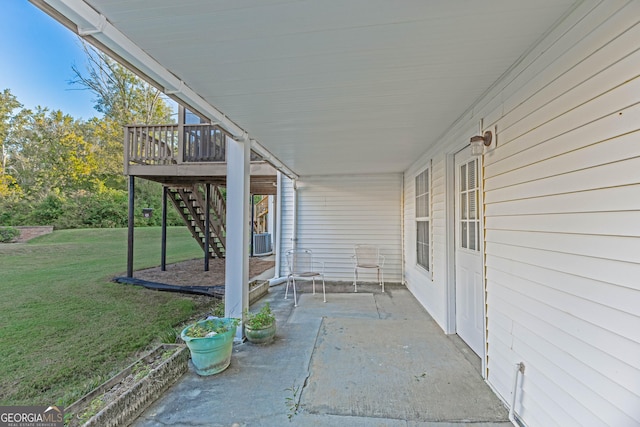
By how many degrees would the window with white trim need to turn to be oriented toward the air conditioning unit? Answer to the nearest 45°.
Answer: approximately 45° to its right

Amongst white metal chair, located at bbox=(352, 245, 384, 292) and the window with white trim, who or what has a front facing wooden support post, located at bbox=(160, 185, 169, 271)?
the window with white trim

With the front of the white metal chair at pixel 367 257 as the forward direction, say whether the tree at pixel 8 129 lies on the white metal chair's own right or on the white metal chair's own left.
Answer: on the white metal chair's own right

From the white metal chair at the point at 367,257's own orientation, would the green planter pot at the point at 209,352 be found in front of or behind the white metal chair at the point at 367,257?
in front

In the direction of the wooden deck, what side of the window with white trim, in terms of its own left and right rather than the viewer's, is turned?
front

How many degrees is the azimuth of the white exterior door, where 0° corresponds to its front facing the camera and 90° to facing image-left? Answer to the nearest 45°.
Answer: approximately 90°

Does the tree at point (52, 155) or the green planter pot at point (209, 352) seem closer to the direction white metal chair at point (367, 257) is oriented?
the green planter pot

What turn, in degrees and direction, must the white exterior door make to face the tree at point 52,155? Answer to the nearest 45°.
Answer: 0° — it already faces it

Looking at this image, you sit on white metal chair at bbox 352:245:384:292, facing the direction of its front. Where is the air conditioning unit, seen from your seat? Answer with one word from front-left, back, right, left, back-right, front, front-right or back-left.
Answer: back-right

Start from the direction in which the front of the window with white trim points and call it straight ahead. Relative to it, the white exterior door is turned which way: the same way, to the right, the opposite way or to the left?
the same way

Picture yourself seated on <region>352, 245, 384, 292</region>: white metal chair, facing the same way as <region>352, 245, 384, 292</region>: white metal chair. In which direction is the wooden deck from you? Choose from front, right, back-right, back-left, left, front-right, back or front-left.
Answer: right

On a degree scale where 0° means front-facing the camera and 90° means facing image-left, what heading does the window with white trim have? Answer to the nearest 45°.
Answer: approximately 90°

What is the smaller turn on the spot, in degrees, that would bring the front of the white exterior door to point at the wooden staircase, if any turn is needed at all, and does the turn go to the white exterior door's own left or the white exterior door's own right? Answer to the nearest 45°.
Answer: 0° — it already faces it

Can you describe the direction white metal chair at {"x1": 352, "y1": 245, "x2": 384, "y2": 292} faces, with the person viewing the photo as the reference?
facing the viewer

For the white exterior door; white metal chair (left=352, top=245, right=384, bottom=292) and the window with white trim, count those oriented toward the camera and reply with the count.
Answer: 1

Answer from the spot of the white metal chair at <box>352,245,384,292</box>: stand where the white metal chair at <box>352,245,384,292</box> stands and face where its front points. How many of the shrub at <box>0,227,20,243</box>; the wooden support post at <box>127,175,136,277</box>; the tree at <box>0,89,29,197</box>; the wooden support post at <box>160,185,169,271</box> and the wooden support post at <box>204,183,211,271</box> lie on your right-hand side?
5

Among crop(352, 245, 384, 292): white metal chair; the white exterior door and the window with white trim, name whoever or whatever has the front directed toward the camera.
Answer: the white metal chair
